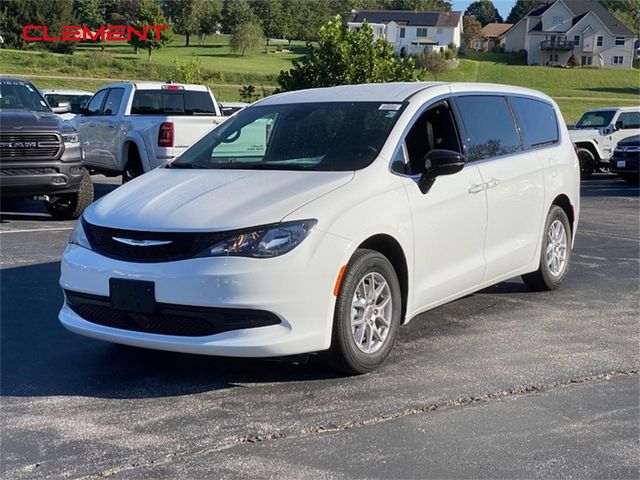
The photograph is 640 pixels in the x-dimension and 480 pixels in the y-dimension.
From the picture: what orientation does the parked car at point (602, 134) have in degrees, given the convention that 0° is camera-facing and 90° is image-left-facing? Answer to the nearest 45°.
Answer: approximately 45°

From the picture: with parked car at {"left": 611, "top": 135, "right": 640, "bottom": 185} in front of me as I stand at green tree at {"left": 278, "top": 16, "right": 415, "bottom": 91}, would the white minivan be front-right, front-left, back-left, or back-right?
front-right

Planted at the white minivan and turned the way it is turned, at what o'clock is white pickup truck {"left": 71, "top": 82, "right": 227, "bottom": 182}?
The white pickup truck is roughly at 4 o'clock from the white minivan.

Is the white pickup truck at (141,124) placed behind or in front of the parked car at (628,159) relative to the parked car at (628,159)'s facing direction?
in front

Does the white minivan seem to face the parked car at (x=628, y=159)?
no

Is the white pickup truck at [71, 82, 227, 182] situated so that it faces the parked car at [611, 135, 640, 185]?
no

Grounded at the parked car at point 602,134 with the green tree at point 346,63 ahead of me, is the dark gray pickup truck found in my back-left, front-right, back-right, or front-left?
front-left

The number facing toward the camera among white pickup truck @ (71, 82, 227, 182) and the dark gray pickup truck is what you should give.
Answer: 1

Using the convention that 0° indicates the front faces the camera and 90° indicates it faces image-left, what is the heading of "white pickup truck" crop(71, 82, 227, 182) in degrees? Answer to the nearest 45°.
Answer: approximately 135°

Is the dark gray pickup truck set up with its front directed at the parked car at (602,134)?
no

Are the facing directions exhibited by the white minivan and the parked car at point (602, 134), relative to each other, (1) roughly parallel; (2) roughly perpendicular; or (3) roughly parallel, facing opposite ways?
roughly parallel

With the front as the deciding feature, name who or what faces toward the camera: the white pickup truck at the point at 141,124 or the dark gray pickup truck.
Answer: the dark gray pickup truck

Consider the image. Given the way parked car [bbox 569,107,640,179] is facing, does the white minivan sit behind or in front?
in front

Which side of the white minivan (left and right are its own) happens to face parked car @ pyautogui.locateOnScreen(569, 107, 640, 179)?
back

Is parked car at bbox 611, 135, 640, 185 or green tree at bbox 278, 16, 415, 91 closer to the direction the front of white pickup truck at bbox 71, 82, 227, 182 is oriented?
the green tree

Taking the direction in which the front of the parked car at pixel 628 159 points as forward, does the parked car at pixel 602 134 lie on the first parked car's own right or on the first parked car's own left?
on the first parked car's own right

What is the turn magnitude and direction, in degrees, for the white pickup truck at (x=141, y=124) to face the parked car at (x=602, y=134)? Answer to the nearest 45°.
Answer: approximately 90° to its right

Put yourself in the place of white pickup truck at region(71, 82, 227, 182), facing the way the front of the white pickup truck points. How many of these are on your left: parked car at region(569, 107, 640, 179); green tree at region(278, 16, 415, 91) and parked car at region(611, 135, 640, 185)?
0
